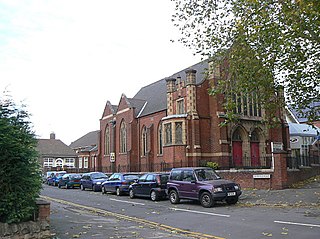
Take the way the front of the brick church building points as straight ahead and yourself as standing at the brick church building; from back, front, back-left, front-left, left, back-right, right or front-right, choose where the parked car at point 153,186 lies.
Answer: front-right

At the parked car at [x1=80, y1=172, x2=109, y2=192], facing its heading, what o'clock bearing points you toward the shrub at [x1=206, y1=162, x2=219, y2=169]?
The shrub is roughly at 11 o'clock from the parked car.

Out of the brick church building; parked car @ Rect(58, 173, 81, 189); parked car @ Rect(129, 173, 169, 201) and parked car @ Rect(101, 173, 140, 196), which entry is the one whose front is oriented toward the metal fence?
the brick church building

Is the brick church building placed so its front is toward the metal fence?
yes

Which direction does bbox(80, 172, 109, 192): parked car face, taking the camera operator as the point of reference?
facing the viewer and to the right of the viewer

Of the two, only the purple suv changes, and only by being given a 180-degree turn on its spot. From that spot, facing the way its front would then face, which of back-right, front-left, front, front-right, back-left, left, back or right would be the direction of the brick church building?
front-right

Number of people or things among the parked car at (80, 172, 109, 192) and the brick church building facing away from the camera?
0

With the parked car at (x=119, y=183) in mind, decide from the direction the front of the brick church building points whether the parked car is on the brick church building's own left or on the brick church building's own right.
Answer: on the brick church building's own right

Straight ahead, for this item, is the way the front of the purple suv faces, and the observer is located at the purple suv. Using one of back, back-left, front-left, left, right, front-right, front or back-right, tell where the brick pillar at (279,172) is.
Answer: left
